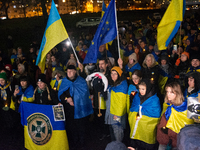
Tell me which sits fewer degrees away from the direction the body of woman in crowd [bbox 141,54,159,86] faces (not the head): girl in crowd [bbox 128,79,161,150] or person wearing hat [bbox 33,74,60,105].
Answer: the girl in crowd

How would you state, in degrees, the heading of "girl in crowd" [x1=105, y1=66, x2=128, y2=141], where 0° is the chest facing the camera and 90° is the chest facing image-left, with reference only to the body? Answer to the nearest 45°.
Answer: approximately 45°

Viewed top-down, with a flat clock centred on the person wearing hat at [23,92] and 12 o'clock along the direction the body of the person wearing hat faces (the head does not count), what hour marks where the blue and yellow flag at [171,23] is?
The blue and yellow flag is roughly at 8 o'clock from the person wearing hat.

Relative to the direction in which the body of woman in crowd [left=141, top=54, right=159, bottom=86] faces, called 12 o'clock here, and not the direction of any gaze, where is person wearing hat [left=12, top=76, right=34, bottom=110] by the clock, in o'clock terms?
The person wearing hat is roughly at 2 o'clock from the woman in crowd.

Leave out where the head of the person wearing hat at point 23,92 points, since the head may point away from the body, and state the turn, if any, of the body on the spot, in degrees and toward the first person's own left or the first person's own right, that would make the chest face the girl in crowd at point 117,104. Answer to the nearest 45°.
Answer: approximately 90° to the first person's own left

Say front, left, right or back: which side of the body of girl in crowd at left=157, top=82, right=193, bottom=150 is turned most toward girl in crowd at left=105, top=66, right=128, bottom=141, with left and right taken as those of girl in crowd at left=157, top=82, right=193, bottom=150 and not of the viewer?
right

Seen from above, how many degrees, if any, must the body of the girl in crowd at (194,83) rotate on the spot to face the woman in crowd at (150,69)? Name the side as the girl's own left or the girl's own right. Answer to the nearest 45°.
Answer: approximately 90° to the girl's own right
